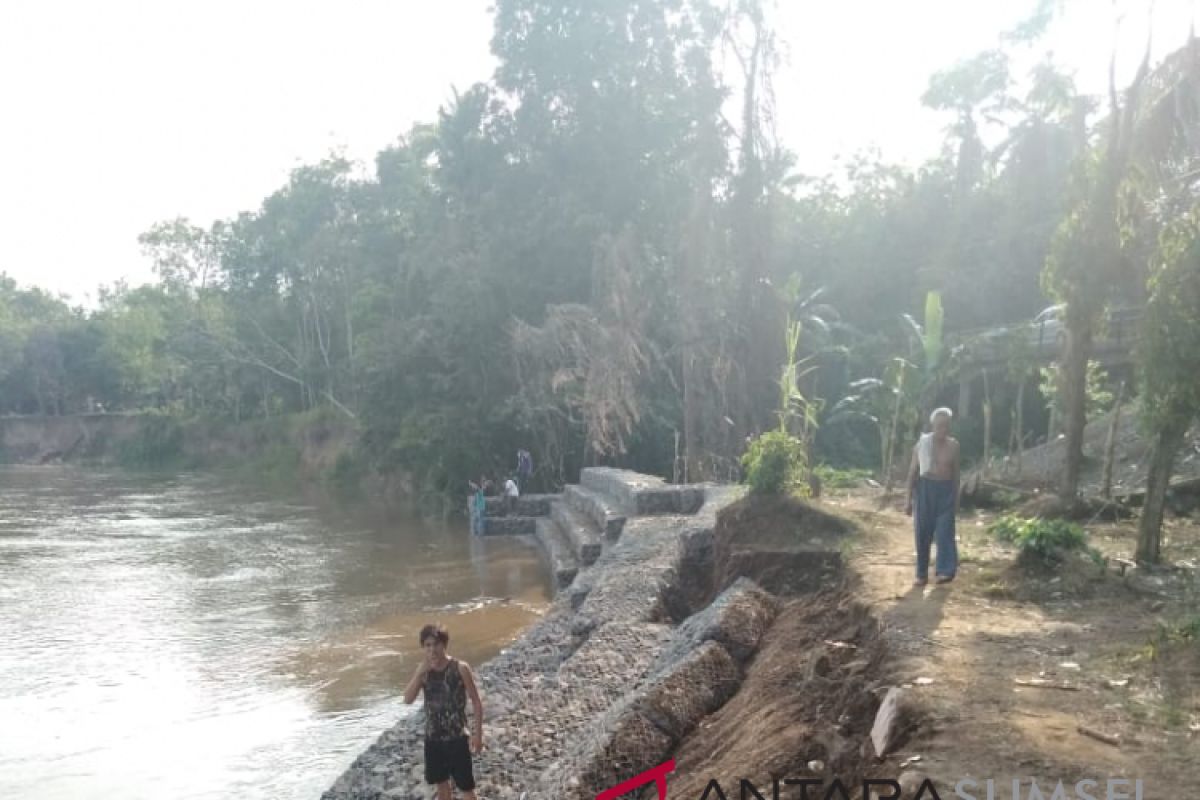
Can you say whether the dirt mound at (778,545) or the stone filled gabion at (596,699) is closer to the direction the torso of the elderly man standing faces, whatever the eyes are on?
the stone filled gabion

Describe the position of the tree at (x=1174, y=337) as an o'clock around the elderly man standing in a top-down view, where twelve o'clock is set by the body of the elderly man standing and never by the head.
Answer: The tree is roughly at 9 o'clock from the elderly man standing.

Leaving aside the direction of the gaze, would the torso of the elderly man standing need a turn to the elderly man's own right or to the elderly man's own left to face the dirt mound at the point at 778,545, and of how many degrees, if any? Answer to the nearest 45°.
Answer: approximately 135° to the elderly man's own right

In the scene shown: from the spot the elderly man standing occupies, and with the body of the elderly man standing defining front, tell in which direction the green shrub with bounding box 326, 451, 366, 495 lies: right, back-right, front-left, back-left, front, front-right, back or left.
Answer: back-right

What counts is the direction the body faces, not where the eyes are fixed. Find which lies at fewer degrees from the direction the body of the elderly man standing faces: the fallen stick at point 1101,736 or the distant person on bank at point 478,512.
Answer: the fallen stick

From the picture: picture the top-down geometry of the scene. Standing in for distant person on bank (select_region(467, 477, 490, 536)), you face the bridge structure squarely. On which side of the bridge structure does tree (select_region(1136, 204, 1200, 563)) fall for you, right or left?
right

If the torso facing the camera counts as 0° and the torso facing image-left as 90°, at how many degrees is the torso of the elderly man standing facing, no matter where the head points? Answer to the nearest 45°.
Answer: approximately 0°

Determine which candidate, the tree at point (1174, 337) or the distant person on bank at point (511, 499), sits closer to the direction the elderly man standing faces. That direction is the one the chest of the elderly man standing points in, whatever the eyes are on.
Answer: the tree

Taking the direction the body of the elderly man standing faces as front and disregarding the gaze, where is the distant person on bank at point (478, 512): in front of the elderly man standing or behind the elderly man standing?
behind

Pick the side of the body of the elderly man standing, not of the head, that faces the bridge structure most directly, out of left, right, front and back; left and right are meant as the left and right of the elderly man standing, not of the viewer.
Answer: back

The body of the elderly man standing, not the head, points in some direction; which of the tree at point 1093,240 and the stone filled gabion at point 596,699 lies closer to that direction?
the stone filled gabion

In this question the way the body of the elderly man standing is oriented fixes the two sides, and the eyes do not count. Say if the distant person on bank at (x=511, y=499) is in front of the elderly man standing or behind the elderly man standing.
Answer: behind

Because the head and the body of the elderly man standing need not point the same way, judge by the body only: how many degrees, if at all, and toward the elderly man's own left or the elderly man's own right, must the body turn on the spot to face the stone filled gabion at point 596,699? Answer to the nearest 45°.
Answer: approximately 45° to the elderly man's own right
